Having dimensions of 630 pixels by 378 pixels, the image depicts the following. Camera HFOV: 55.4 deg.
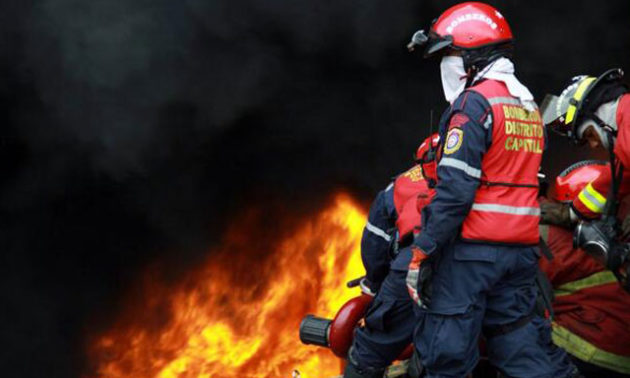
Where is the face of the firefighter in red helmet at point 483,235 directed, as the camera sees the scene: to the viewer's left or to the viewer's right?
to the viewer's left

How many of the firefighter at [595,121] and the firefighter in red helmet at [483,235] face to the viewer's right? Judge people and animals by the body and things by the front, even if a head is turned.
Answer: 0

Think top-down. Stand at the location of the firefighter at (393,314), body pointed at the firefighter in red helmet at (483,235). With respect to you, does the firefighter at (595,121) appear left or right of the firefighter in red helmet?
left

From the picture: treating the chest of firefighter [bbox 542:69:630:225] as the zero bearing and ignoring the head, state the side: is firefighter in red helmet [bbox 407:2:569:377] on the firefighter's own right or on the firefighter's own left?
on the firefighter's own left

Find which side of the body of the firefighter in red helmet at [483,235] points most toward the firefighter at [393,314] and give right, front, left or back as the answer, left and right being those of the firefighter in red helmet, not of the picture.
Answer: front

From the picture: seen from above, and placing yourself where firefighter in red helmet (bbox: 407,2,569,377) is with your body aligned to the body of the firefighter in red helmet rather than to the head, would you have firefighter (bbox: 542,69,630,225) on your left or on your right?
on your right

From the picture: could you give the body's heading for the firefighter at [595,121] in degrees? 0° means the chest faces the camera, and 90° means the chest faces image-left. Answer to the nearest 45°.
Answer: approximately 90°

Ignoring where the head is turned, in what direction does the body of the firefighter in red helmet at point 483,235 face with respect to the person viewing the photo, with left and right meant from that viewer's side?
facing away from the viewer and to the left of the viewer

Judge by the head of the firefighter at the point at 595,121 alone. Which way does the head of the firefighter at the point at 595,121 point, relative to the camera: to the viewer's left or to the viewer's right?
to the viewer's left
